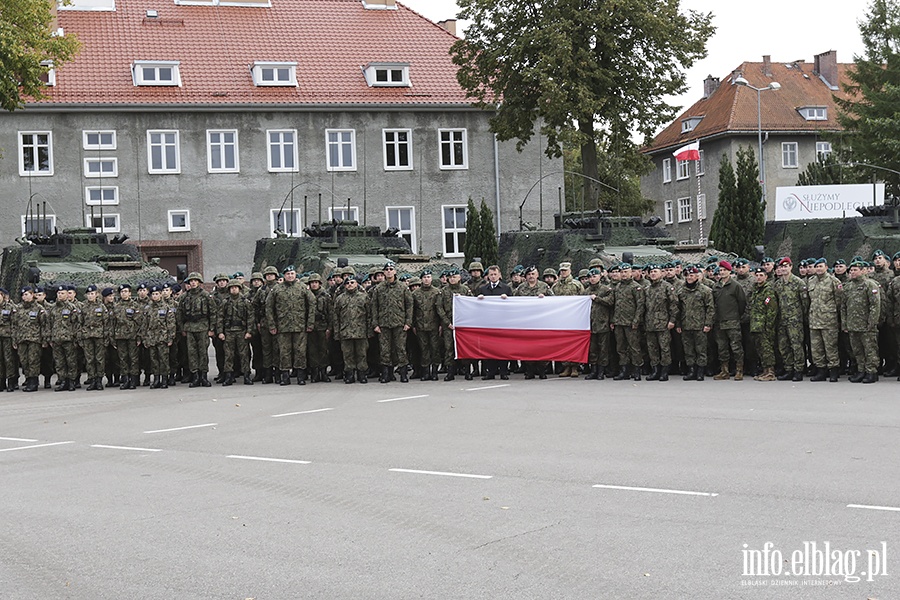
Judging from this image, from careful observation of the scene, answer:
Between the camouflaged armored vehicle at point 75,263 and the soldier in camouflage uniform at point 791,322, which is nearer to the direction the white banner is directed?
the soldier in camouflage uniform

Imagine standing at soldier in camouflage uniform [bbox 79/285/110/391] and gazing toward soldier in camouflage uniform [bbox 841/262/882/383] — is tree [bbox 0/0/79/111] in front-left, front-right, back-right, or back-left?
back-left

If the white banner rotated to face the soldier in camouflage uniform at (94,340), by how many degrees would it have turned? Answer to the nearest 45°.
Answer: approximately 45° to its right

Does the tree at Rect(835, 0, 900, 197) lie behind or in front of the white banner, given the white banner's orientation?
behind

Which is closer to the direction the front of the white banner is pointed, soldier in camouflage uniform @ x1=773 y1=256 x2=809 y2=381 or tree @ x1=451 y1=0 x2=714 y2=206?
the soldier in camouflage uniform

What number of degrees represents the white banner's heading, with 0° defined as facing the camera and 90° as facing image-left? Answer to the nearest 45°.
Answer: approximately 0°

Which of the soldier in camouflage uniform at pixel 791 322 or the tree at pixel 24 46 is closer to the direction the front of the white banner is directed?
the soldier in camouflage uniform

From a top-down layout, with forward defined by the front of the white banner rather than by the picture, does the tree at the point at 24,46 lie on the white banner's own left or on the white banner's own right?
on the white banner's own right

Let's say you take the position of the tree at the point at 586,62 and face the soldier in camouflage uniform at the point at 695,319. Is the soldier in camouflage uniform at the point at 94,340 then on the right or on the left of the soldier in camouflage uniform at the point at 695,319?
right
